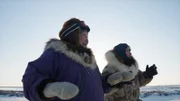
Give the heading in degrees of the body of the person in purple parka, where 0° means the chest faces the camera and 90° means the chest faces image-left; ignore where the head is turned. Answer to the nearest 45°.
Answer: approximately 315°

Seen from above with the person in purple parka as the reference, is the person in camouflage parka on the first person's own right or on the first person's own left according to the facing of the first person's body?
on the first person's own left
